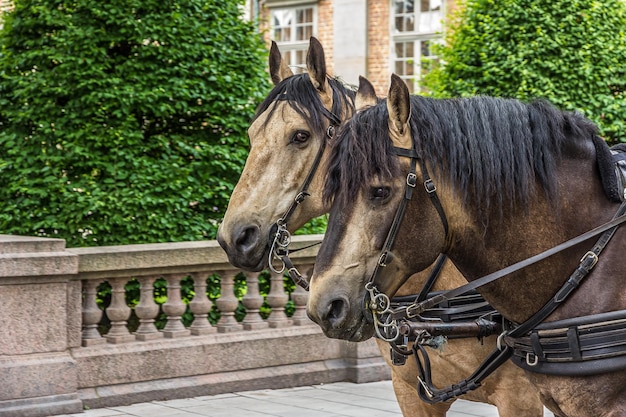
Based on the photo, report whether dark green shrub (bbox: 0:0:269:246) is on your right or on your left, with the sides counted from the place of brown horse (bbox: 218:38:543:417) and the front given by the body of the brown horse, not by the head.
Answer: on your right

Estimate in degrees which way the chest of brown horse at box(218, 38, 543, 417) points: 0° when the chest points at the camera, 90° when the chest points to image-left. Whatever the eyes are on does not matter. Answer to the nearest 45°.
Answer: approximately 45°

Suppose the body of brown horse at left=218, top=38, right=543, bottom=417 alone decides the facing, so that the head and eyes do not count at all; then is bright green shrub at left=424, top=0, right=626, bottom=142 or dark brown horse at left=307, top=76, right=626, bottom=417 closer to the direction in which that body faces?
the dark brown horse

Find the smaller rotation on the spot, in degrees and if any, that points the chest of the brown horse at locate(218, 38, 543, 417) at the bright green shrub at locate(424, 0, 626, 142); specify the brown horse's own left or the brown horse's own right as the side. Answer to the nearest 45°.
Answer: approximately 135° to the brown horse's own right
